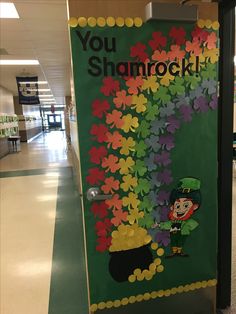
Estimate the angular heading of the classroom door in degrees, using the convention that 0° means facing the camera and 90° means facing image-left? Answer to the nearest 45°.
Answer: approximately 0°
